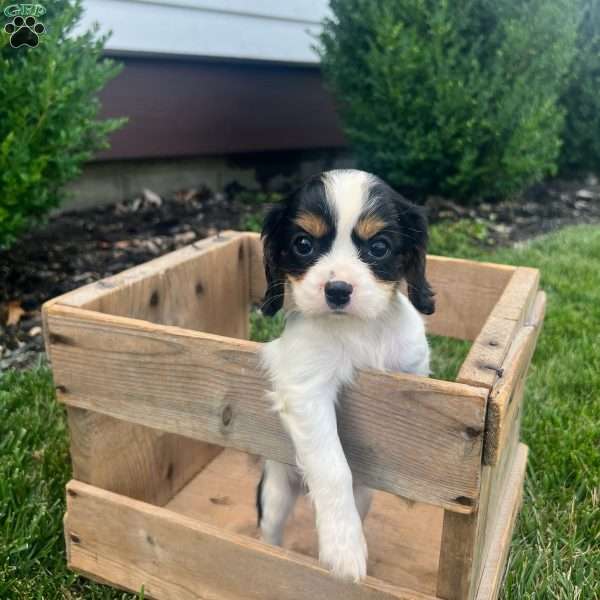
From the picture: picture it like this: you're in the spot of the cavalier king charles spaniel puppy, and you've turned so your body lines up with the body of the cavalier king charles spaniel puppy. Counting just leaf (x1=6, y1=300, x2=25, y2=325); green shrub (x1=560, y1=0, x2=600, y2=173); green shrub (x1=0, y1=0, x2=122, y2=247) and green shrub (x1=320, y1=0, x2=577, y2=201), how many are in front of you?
0

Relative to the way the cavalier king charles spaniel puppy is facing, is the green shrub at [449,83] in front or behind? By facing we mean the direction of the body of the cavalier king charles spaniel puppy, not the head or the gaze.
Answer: behind

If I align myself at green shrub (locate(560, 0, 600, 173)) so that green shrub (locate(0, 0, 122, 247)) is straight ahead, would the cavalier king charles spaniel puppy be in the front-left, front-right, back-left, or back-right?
front-left

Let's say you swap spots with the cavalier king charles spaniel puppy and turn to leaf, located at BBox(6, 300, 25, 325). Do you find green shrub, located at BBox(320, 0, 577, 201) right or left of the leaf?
right

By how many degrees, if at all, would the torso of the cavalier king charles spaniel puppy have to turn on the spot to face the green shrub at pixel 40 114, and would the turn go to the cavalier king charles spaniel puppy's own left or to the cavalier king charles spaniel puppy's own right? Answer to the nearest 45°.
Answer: approximately 135° to the cavalier king charles spaniel puppy's own right

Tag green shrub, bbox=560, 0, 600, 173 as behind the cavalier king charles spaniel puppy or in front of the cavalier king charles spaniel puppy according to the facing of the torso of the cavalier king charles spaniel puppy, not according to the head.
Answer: behind

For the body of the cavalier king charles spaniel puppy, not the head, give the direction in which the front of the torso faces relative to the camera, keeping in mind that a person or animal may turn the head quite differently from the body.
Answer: toward the camera

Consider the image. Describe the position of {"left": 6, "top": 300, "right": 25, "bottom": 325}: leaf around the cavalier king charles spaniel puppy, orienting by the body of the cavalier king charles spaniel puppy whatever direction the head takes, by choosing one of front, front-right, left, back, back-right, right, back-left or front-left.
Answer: back-right
